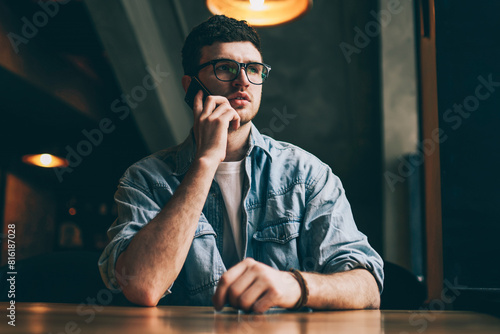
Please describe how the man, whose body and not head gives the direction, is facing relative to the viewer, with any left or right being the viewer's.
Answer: facing the viewer

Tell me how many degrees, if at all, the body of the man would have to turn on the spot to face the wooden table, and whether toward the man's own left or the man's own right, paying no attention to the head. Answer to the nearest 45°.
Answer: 0° — they already face it

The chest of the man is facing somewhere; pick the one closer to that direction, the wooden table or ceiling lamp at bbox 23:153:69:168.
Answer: the wooden table
